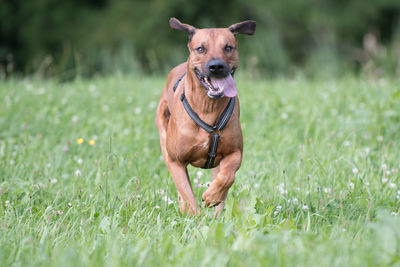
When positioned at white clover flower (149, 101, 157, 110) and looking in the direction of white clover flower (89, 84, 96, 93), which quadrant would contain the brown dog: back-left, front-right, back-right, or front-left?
back-left

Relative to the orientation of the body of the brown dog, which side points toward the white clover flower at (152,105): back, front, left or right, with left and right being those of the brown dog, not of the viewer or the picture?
back

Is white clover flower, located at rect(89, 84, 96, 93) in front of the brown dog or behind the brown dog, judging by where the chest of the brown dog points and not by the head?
behind

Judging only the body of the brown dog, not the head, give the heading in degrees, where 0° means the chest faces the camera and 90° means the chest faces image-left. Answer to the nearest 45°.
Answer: approximately 0°

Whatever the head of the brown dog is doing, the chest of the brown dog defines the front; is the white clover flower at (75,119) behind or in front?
behind
